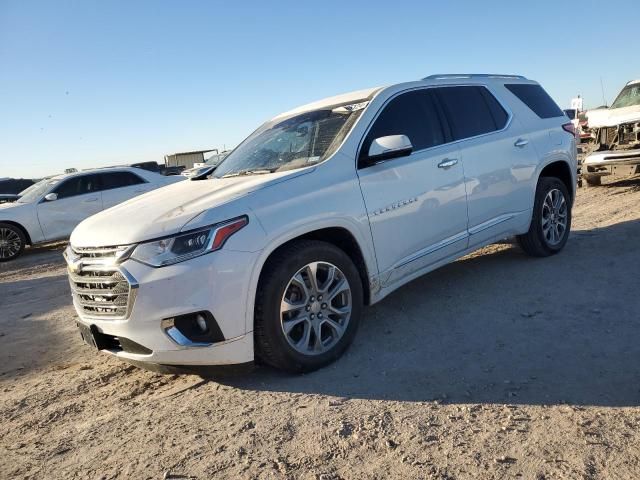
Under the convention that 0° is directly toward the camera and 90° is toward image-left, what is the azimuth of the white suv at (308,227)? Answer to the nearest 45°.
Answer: approximately 45°

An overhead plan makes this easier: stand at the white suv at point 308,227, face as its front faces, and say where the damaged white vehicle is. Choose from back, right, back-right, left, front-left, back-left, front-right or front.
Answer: back

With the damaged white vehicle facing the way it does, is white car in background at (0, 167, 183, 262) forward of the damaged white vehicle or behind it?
forward

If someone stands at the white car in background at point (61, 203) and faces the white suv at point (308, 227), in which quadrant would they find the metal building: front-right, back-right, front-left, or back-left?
back-left

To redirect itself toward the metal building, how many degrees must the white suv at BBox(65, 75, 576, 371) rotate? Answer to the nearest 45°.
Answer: approximately 135° to its right

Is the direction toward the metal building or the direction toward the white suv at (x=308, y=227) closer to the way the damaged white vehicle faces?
the white suv

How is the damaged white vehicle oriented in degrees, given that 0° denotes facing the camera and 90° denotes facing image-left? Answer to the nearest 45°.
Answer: approximately 45°

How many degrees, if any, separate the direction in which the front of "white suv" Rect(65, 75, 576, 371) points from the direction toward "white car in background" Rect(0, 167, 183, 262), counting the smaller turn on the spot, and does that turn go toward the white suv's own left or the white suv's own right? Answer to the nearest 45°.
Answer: approximately 90° to the white suv's own right

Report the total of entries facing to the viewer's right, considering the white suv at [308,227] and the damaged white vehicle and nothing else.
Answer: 0

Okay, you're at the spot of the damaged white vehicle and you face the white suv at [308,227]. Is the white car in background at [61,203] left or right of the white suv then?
right

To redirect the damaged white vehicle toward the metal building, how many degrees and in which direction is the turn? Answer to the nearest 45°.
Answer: approximately 90° to its right

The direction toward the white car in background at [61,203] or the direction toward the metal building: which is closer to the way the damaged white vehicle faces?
the white car in background
